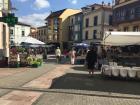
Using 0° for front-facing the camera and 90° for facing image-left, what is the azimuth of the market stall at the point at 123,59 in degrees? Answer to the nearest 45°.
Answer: approximately 0°

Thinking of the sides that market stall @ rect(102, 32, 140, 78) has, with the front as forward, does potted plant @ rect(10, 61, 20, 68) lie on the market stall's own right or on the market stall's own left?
on the market stall's own right

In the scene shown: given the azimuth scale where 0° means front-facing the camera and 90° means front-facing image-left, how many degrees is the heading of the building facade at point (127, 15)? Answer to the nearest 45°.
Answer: approximately 45°
